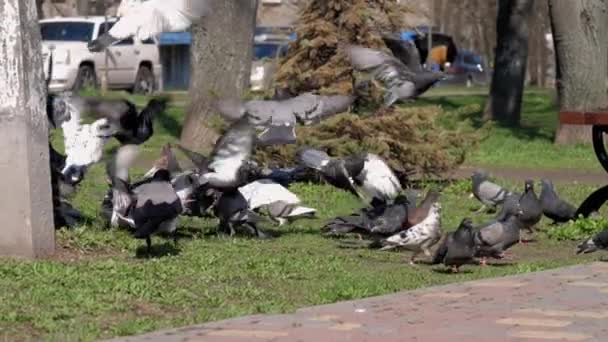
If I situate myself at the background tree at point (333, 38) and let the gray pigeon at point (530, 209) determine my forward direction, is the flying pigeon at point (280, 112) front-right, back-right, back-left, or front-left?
front-right

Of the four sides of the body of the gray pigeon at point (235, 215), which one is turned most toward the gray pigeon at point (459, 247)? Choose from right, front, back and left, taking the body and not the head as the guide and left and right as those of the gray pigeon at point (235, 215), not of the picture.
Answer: back

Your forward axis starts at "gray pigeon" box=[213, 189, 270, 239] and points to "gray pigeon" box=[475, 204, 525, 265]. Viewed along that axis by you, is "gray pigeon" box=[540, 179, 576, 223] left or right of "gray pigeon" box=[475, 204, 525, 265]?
left

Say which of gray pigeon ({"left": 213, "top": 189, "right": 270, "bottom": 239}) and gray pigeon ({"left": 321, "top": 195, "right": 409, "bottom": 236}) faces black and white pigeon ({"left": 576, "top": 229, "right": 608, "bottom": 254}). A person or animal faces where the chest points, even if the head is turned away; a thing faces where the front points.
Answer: gray pigeon ({"left": 321, "top": 195, "right": 409, "bottom": 236})

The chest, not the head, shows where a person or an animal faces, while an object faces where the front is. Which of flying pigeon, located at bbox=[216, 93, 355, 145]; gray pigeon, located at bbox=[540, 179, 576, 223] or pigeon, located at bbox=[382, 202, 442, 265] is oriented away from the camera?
flying pigeon, located at bbox=[216, 93, 355, 145]

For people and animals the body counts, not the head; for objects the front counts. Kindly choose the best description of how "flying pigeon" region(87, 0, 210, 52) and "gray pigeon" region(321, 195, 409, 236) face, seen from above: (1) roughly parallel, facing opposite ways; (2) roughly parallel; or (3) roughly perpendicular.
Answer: roughly parallel

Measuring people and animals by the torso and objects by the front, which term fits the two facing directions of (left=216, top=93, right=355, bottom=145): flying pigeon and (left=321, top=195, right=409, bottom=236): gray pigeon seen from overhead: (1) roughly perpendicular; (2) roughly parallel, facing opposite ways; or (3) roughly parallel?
roughly perpendicular

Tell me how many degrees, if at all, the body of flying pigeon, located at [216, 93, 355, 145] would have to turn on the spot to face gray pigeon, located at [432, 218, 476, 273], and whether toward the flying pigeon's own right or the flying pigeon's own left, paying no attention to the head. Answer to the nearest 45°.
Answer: approximately 135° to the flying pigeon's own right

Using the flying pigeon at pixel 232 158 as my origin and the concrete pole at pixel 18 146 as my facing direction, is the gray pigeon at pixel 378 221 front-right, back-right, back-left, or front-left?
back-left

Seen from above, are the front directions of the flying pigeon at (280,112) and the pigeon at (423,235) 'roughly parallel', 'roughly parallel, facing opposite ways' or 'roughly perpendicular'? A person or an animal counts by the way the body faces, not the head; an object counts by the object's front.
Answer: roughly perpendicular
